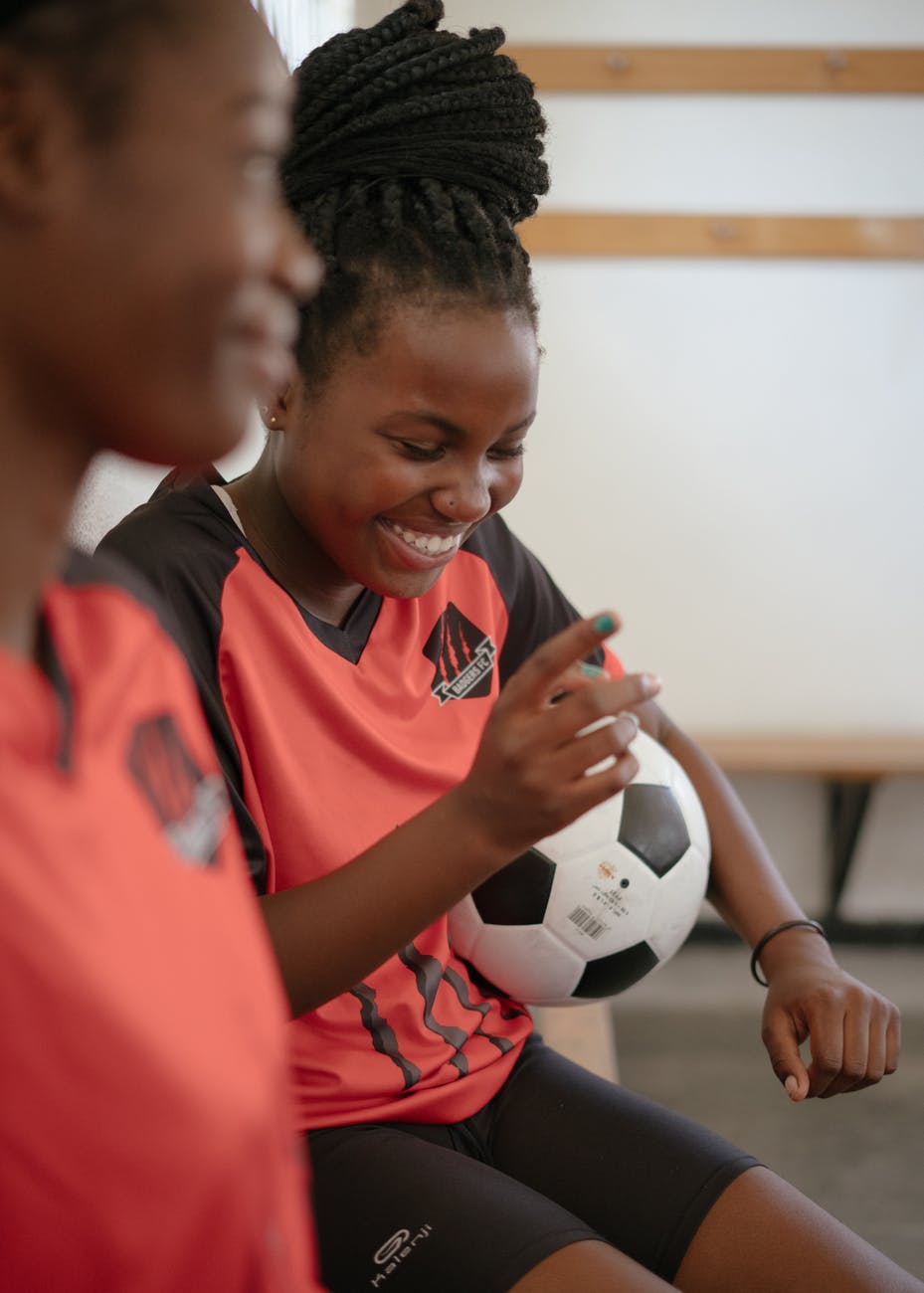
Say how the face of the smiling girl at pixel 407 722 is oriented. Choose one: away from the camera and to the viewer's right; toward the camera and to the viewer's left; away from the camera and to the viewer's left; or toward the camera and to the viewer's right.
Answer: toward the camera and to the viewer's right

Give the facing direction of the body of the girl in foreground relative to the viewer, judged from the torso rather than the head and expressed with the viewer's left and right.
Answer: facing the viewer and to the right of the viewer
